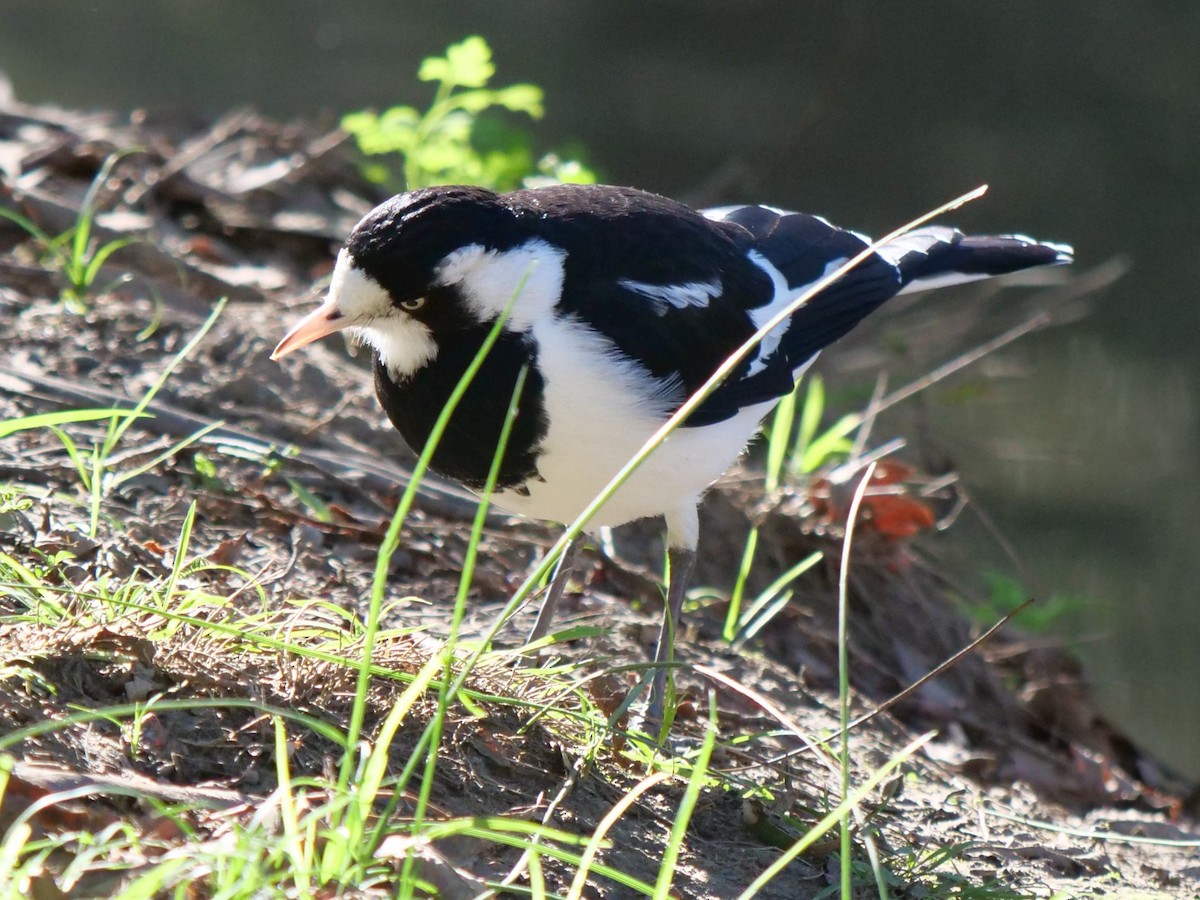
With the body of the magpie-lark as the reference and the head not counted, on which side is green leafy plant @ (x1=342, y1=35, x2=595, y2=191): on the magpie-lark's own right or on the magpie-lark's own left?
on the magpie-lark's own right

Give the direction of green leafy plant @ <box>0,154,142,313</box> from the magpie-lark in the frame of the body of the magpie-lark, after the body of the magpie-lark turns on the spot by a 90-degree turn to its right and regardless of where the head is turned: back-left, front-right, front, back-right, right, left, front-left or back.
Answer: front-left

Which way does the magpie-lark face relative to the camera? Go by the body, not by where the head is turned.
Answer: to the viewer's left
